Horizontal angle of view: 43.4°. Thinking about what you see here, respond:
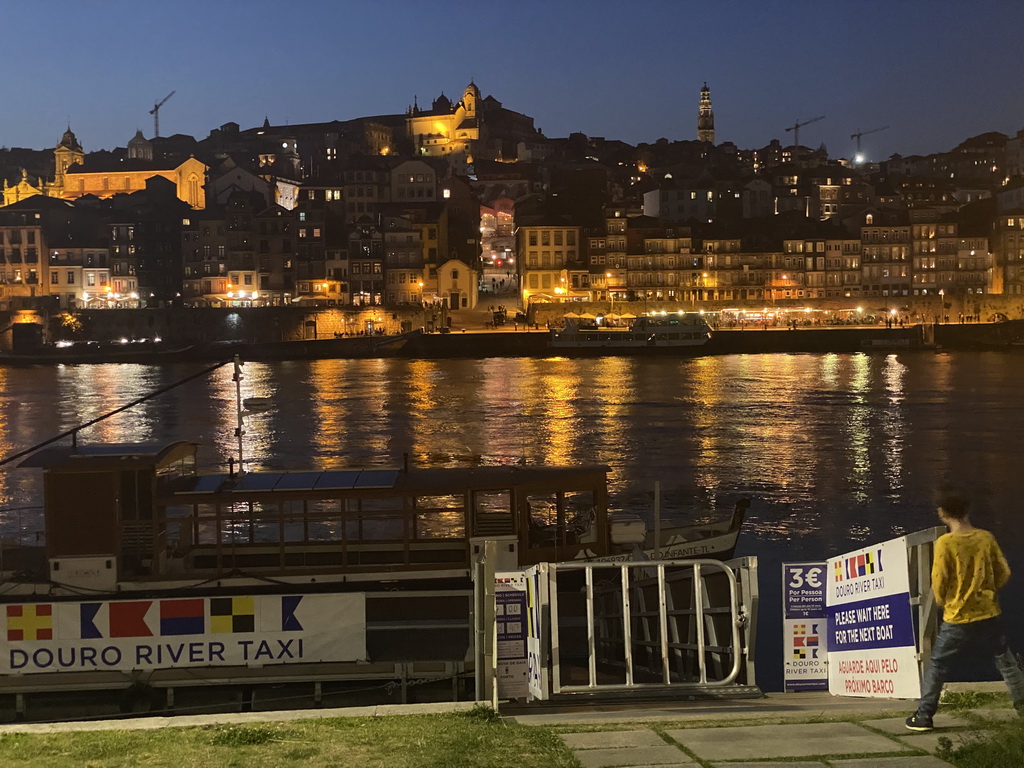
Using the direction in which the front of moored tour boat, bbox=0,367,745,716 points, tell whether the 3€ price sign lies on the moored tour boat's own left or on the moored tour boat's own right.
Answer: on the moored tour boat's own right

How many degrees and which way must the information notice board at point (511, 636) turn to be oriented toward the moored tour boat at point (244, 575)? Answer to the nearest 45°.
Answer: approximately 135° to its right

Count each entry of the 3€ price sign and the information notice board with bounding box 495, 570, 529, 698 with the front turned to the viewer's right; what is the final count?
0

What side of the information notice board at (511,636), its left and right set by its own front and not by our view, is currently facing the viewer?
front

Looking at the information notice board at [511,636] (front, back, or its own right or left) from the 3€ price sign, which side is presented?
left

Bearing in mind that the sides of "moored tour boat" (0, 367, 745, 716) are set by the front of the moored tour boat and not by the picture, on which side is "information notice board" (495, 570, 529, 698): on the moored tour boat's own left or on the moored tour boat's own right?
on the moored tour boat's own right

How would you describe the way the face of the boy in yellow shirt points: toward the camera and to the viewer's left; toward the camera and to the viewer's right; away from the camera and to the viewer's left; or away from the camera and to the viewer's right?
away from the camera and to the viewer's left

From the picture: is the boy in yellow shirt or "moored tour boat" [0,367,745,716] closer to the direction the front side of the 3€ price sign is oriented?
the boy in yellow shirt

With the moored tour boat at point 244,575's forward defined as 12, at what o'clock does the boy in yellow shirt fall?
The boy in yellow shirt is roughly at 2 o'clock from the moored tour boat.

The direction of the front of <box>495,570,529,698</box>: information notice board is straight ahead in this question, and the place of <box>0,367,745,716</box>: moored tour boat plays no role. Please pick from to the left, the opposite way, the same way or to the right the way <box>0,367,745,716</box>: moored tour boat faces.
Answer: to the left

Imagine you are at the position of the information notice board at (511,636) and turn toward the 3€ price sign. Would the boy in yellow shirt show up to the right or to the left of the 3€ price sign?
right

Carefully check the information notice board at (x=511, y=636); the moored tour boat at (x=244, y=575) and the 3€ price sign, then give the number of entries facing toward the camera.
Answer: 2

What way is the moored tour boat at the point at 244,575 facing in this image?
to the viewer's right
